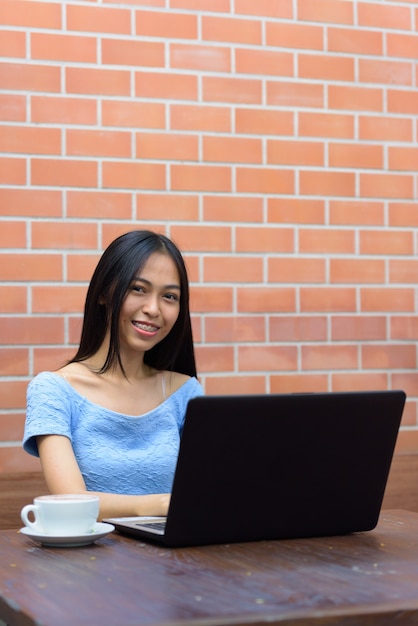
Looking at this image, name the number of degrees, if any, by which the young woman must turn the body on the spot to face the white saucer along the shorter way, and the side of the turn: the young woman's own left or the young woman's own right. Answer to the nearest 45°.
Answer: approximately 45° to the young woman's own right

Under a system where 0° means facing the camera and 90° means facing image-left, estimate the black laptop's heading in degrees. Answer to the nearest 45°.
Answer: approximately 135°

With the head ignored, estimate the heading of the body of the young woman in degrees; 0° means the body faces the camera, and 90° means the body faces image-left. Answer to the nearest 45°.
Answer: approximately 315°

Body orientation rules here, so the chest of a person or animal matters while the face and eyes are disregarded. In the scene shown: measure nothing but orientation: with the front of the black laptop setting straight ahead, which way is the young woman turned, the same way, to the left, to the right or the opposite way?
the opposite way
